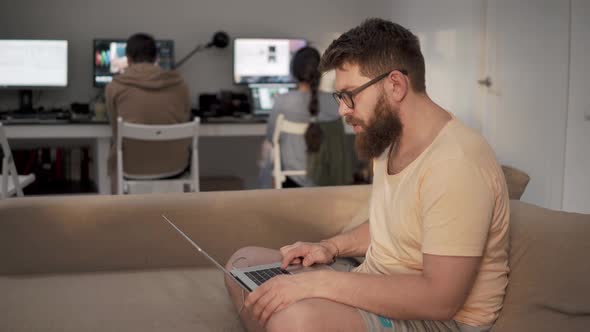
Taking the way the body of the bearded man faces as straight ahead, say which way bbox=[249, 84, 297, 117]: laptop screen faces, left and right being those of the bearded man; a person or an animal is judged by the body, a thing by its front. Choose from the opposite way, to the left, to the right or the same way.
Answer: to the left

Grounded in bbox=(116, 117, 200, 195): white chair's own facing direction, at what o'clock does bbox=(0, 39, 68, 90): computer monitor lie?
The computer monitor is roughly at 11 o'clock from the white chair.

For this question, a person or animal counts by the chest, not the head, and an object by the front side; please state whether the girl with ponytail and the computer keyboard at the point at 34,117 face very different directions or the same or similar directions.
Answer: very different directions

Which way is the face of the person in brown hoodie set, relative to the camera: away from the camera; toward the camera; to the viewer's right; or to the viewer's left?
away from the camera

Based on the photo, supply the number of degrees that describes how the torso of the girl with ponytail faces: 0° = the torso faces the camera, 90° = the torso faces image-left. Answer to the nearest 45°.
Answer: approximately 180°

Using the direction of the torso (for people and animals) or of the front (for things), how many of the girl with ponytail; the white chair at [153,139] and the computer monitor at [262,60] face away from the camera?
2

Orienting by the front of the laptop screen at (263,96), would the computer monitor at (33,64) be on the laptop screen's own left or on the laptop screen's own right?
on the laptop screen's own right

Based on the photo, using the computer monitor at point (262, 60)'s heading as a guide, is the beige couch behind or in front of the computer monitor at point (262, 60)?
in front

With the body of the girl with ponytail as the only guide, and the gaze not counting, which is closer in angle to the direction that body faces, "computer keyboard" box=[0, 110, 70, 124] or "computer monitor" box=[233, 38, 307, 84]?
the computer monitor

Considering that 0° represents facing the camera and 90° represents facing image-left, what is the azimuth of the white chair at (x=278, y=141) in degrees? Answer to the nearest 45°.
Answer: approximately 180°

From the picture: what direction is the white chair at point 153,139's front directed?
away from the camera

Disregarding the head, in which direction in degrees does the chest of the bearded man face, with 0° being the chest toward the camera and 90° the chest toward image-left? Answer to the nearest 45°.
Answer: approximately 90°
